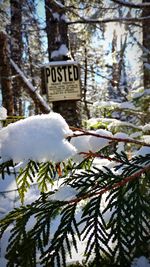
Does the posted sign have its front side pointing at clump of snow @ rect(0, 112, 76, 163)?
yes

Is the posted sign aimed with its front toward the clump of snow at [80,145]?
yes

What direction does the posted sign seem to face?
toward the camera

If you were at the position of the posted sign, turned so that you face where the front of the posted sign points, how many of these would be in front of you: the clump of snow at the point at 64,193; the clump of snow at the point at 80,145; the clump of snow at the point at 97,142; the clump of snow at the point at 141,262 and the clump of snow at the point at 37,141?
5

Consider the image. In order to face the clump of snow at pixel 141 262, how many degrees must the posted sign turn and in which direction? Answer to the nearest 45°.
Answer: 0° — it already faces it

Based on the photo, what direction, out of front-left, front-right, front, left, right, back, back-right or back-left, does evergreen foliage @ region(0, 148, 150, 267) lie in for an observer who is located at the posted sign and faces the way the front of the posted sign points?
front

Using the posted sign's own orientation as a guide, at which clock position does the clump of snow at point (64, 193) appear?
The clump of snow is roughly at 12 o'clock from the posted sign.

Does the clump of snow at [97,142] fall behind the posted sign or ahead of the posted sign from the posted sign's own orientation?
ahead
